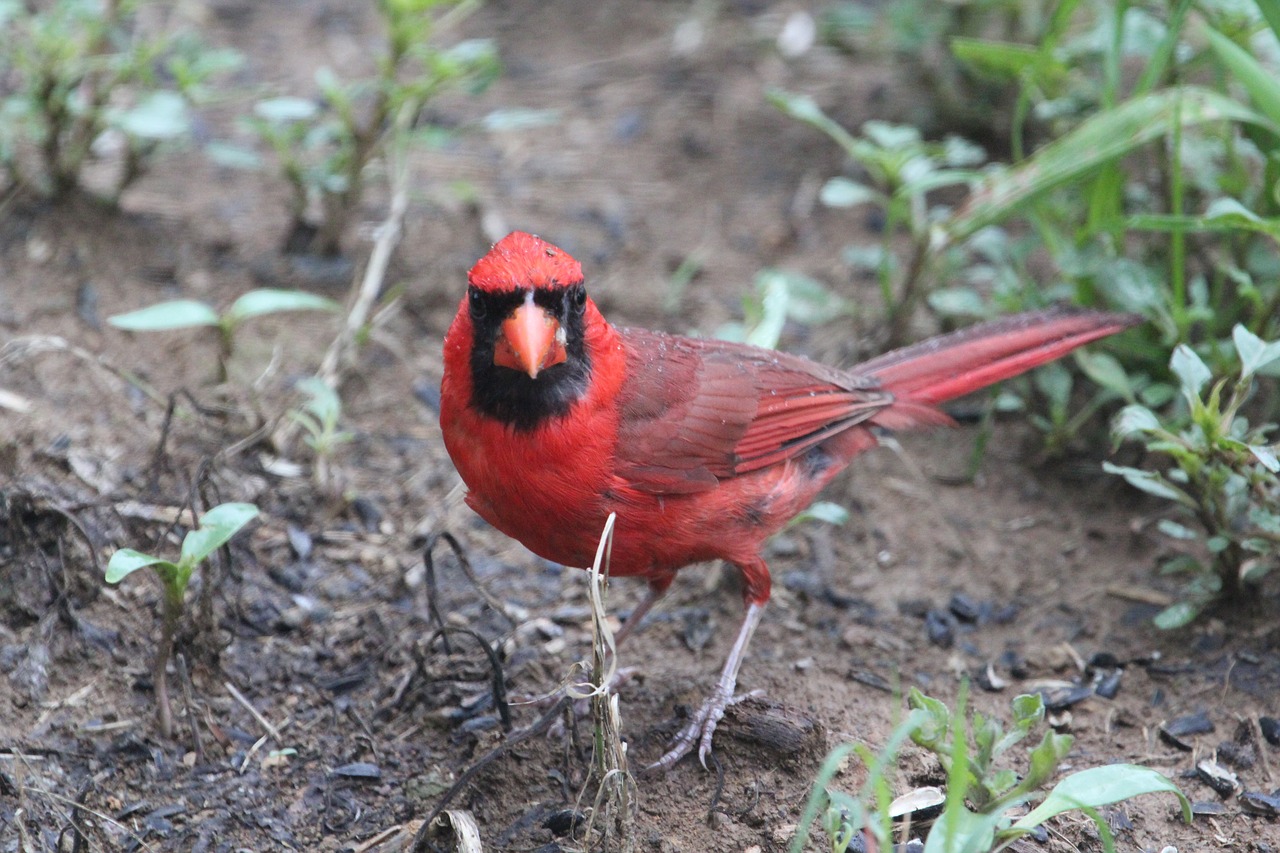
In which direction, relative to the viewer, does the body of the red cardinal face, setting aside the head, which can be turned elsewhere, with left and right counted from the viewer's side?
facing the viewer and to the left of the viewer

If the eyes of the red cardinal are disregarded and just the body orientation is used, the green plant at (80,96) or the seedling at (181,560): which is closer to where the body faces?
the seedling

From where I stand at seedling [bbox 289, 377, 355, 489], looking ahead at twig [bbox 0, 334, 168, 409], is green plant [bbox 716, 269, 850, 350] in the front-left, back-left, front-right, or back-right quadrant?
back-right

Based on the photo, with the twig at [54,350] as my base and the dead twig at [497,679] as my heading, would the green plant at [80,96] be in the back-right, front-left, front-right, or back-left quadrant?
back-left

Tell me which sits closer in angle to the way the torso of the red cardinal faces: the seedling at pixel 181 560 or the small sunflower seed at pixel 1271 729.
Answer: the seedling

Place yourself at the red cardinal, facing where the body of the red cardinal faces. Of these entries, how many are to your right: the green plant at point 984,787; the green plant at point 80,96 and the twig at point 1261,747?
1

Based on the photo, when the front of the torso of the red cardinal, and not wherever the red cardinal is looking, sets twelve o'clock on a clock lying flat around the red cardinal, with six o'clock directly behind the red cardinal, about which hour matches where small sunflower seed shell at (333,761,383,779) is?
The small sunflower seed shell is roughly at 12 o'clock from the red cardinal.

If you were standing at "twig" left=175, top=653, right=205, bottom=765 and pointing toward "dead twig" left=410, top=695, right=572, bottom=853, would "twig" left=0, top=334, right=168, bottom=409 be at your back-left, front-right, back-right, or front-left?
back-left

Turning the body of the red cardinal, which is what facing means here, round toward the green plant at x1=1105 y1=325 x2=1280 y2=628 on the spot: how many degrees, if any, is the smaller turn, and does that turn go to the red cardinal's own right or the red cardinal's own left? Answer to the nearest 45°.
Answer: approximately 135° to the red cardinal's own left

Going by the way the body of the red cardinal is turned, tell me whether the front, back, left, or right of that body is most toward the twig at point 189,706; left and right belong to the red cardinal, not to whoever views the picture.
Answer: front

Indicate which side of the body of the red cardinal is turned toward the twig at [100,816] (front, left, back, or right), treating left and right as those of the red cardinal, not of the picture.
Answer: front

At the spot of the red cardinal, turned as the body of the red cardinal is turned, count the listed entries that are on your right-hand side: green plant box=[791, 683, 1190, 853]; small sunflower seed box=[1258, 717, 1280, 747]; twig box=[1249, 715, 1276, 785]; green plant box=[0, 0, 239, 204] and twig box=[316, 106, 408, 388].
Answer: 2

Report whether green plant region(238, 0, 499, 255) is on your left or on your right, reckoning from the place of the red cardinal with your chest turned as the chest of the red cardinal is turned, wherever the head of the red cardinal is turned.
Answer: on your right

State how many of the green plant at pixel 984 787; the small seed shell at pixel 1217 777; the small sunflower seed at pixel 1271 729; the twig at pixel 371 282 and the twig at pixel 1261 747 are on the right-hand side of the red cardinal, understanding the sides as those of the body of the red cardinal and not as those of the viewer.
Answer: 1
